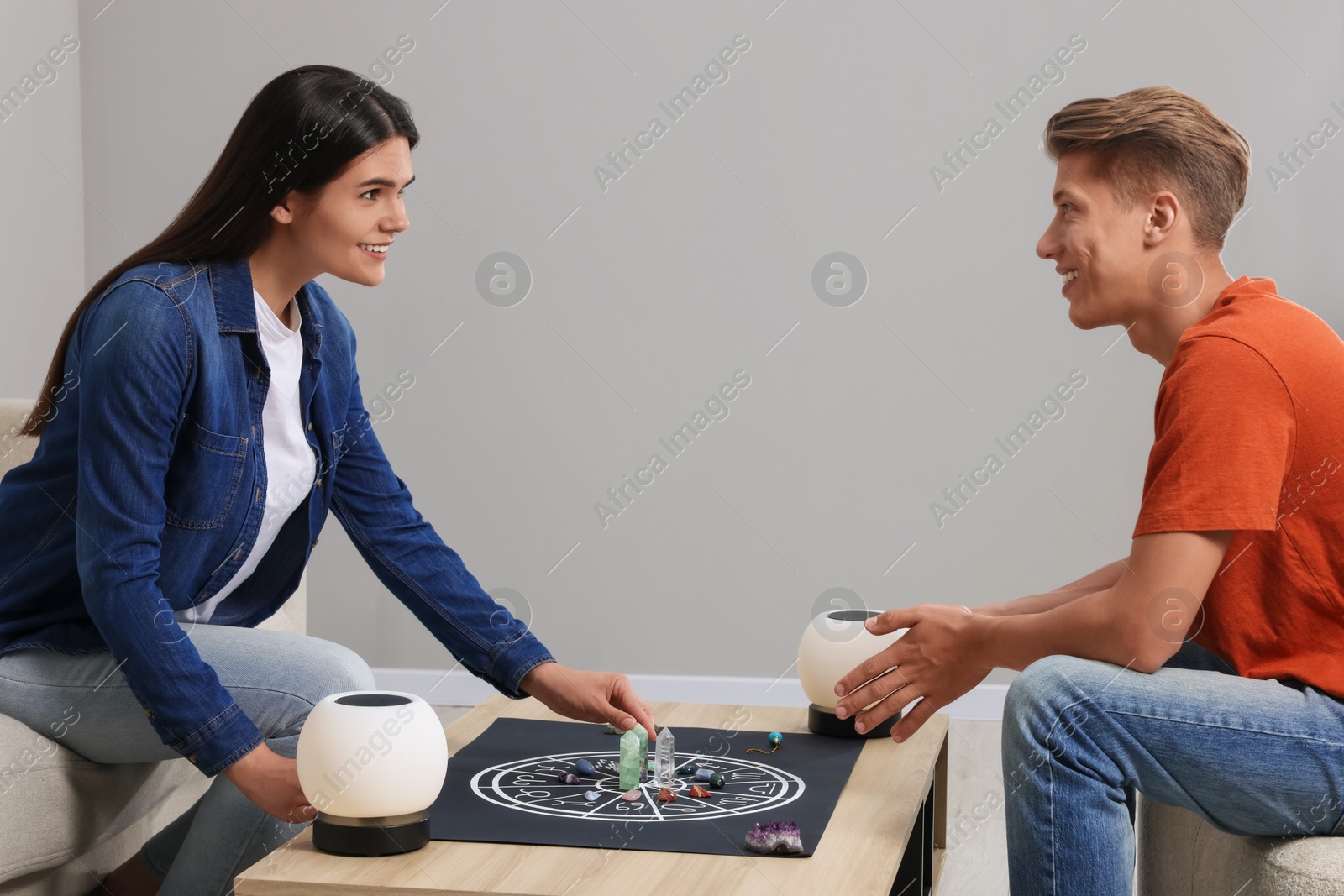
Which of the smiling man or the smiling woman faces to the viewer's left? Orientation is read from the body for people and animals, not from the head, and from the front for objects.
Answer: the smiling man

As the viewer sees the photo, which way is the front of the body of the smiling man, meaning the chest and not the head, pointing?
to the viewer's left

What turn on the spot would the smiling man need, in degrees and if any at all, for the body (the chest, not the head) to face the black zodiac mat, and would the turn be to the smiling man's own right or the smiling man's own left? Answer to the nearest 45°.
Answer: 0° — they already face it

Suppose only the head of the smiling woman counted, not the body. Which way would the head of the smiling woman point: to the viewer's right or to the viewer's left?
to the viewer's right

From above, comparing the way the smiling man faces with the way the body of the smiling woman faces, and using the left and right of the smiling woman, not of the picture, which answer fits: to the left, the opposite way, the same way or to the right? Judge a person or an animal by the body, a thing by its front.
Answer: the opposite way

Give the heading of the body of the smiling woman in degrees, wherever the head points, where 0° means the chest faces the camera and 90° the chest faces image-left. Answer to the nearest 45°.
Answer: approximately 315°

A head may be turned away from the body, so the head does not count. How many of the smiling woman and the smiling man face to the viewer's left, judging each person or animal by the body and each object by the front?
1
